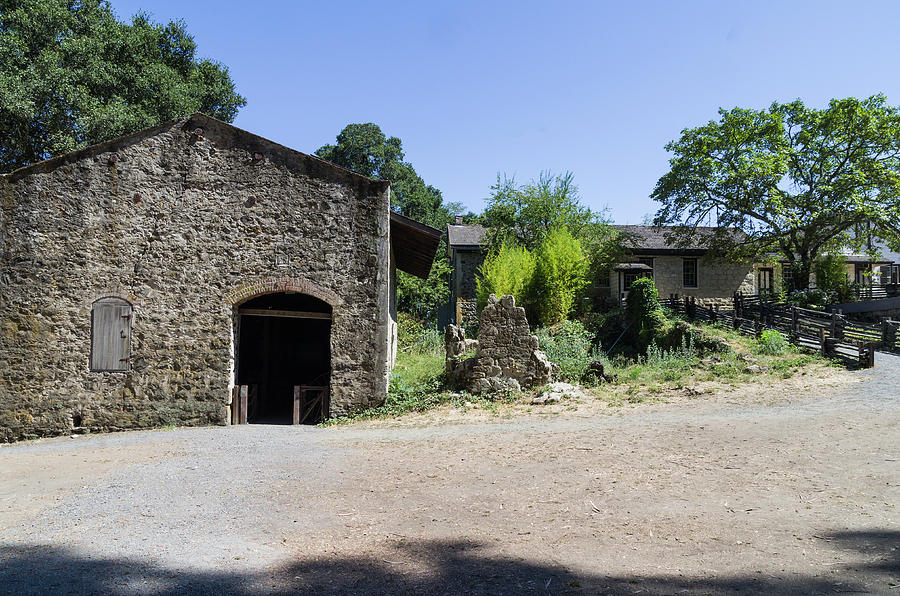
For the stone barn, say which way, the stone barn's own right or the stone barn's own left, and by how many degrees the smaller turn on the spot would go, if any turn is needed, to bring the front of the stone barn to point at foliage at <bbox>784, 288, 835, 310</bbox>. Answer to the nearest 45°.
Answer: approximately 90° to the stone barn's own left

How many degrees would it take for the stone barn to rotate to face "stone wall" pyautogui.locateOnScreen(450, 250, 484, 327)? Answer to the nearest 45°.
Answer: approximately 135° to its left

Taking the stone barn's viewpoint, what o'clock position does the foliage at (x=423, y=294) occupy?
The foliage is roughly at 7 o'clock from the stone barn.

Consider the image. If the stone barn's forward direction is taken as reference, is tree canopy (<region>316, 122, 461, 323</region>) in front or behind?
behind

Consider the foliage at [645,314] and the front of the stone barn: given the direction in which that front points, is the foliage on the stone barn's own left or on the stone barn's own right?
on the stone barn's own left

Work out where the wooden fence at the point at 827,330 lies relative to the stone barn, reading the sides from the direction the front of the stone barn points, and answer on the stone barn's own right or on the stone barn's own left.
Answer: on the stone barn's own left

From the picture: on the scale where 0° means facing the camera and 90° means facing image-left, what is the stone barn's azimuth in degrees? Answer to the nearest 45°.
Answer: approximately 0°

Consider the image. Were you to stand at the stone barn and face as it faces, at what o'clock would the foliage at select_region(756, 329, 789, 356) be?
The foliage is roughly at 9 o'clock from the stone barn.

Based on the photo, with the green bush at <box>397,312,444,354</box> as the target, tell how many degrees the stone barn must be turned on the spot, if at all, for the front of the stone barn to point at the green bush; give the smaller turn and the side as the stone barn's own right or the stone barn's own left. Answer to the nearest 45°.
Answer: approximately 135° to the stone barn's own left

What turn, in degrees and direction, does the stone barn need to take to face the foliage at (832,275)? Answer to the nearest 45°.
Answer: approximately 90° to its left

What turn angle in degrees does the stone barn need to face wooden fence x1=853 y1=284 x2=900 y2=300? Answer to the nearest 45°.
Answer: approximately 90° to its left

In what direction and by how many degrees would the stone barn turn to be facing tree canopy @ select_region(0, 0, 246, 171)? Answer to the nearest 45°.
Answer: approximately 180°
